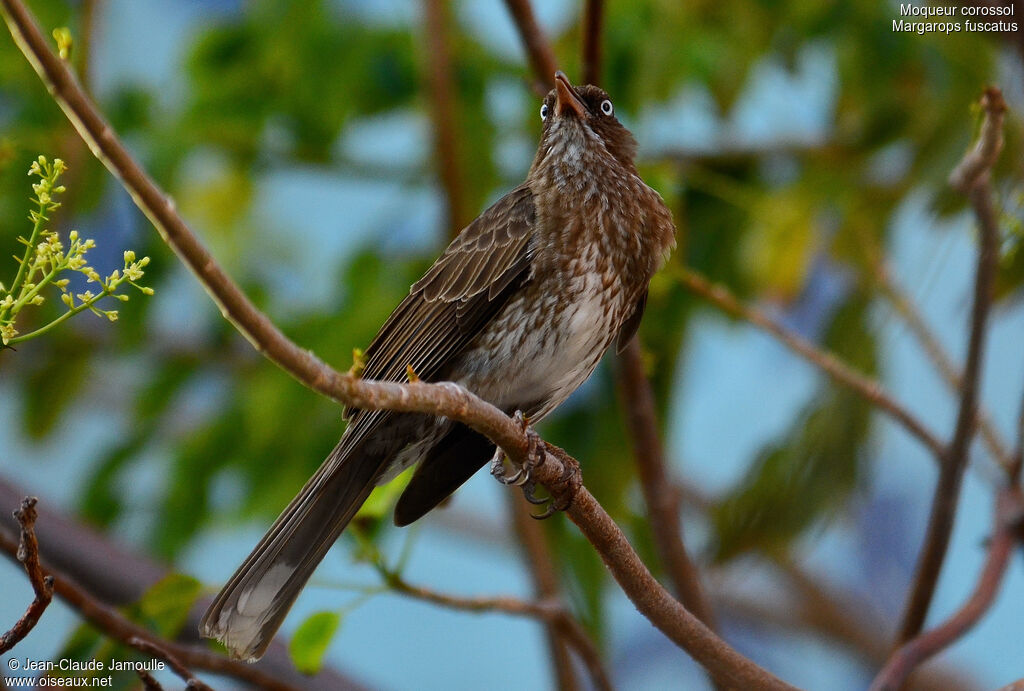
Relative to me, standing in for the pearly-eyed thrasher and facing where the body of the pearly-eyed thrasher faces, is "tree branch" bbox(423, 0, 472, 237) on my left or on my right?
on my left

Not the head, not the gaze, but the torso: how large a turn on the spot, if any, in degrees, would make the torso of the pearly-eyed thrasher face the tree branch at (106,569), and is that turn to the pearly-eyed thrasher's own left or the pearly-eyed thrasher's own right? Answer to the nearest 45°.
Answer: approximately 135° to the pearly-eyed thrasher's own right

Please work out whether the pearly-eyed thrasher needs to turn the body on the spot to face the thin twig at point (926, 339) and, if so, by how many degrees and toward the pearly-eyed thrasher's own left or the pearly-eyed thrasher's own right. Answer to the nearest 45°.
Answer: approximately 90° to the pearly-eyed thrasher's own left

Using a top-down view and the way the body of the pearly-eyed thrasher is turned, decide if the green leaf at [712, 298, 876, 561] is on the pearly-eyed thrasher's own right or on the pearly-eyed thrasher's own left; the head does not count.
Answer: on the pearly-eyed thrasher's own left

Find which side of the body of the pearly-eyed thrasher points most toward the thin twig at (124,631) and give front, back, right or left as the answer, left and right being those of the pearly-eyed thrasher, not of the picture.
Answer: back

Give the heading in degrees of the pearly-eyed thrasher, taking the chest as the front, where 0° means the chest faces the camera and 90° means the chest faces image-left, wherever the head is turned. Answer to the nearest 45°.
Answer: approximately 315°
